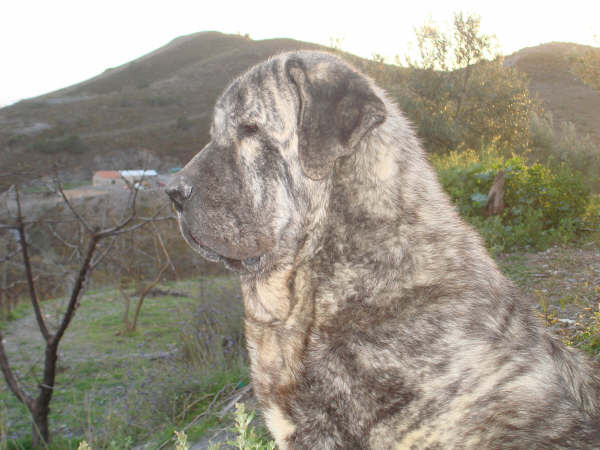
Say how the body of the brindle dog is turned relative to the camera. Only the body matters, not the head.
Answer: to the viewer's left

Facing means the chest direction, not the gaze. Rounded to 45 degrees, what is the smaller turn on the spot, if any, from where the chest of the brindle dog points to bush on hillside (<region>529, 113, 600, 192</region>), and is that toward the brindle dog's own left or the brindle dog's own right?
approximately 90° to the brindle dog's own right

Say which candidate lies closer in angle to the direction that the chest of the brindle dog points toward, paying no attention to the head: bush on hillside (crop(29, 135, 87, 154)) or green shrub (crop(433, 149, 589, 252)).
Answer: the bush on hillside

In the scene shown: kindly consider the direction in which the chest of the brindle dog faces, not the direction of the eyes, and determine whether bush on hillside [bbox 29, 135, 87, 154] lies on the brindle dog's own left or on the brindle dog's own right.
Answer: on the brindle dog's own right

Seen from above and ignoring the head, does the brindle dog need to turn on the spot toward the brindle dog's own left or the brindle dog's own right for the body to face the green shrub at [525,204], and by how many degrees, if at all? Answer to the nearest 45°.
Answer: approximately 90° to the brindle dog's own right

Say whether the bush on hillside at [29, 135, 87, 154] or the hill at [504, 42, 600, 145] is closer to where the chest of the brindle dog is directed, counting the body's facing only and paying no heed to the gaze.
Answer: the bush on hillside

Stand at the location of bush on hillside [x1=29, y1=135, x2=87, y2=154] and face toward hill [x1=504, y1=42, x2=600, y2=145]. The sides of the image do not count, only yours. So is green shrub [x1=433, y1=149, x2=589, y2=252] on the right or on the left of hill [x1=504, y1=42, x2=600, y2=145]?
right

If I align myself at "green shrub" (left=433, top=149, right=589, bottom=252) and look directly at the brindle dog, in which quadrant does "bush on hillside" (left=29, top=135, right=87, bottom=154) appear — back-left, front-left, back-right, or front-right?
back-right

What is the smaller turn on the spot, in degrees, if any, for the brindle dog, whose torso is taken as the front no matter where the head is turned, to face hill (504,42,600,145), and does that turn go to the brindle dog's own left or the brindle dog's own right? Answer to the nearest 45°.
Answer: approximately 90° to the brindle dog's own right
